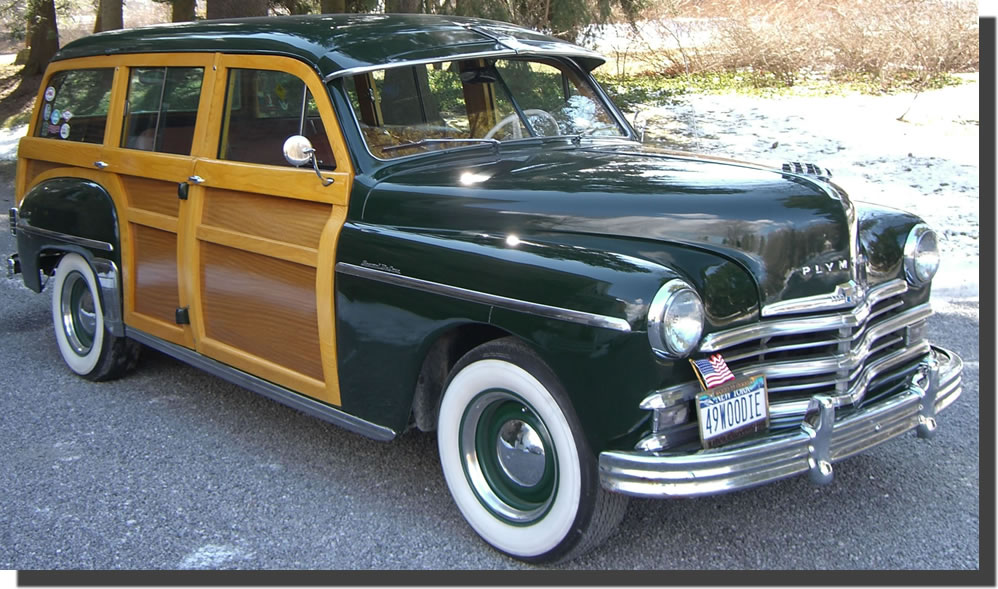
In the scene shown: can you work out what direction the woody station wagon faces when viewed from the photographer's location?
facing the viewer and to the right of the viewer

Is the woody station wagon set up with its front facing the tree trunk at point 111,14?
no

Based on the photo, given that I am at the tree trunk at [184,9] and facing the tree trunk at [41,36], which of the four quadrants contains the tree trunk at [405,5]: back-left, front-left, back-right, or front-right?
back-right

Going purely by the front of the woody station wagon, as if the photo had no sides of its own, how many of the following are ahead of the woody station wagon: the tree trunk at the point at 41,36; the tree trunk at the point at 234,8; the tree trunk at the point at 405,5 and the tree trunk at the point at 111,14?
0

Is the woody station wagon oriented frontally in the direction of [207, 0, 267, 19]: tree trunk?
no

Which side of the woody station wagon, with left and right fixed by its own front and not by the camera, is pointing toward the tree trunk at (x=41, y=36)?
back

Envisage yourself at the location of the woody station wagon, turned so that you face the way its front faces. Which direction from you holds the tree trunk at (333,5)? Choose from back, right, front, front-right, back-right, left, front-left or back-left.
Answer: back-left

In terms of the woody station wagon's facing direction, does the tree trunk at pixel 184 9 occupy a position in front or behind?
behind
